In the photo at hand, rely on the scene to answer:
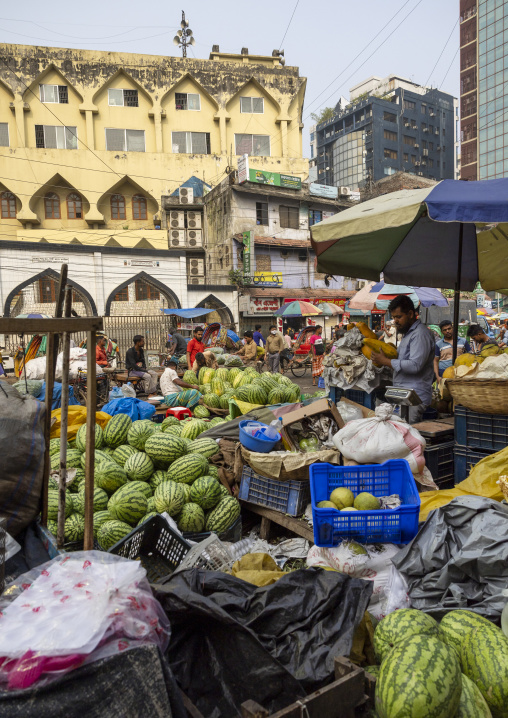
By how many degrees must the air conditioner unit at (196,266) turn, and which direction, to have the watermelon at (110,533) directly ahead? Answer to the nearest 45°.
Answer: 0° — it already faces it

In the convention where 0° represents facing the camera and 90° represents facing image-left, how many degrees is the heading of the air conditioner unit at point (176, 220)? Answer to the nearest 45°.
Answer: approximately 0°

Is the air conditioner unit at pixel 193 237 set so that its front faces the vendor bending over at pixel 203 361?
yes

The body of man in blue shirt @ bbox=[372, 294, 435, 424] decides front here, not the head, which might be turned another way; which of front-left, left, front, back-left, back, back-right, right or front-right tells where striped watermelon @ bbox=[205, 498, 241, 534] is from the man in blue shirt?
front-left

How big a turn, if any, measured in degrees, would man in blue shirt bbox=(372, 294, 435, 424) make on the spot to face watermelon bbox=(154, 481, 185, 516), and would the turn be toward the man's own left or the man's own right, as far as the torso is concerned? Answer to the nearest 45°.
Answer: approximately 45° to the man's own left

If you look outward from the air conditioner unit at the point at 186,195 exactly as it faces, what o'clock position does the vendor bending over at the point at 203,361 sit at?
The vendor bending over is roughly at 12 o'clock from the air conditioner unit.

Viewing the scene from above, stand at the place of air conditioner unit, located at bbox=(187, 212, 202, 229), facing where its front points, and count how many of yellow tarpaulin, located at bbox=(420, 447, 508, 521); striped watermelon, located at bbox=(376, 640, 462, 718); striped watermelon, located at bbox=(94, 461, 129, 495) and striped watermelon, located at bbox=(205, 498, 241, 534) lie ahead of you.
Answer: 4
